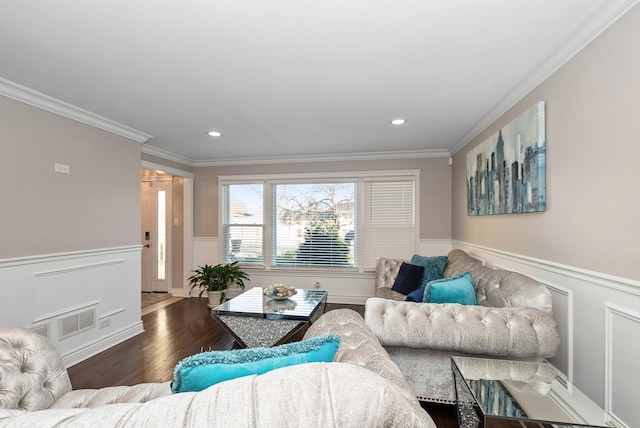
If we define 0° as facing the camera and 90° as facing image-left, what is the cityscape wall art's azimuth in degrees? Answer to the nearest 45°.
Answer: approximately 45°

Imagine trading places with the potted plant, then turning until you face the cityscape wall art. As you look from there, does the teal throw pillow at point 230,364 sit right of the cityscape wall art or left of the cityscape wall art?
right

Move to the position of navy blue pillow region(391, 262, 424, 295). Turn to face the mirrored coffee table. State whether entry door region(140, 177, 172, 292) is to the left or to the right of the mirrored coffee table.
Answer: right

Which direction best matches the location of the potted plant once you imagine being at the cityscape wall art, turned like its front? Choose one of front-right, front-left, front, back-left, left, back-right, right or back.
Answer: front-right

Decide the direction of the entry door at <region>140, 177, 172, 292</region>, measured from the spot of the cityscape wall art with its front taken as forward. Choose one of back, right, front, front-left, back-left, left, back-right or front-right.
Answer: front-right

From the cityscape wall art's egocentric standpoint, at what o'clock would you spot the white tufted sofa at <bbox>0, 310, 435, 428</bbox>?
The white tufted sofa is roughly at 11 o'clock from the cityscape wall art.

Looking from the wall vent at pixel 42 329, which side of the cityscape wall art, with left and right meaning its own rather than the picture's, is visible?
front
